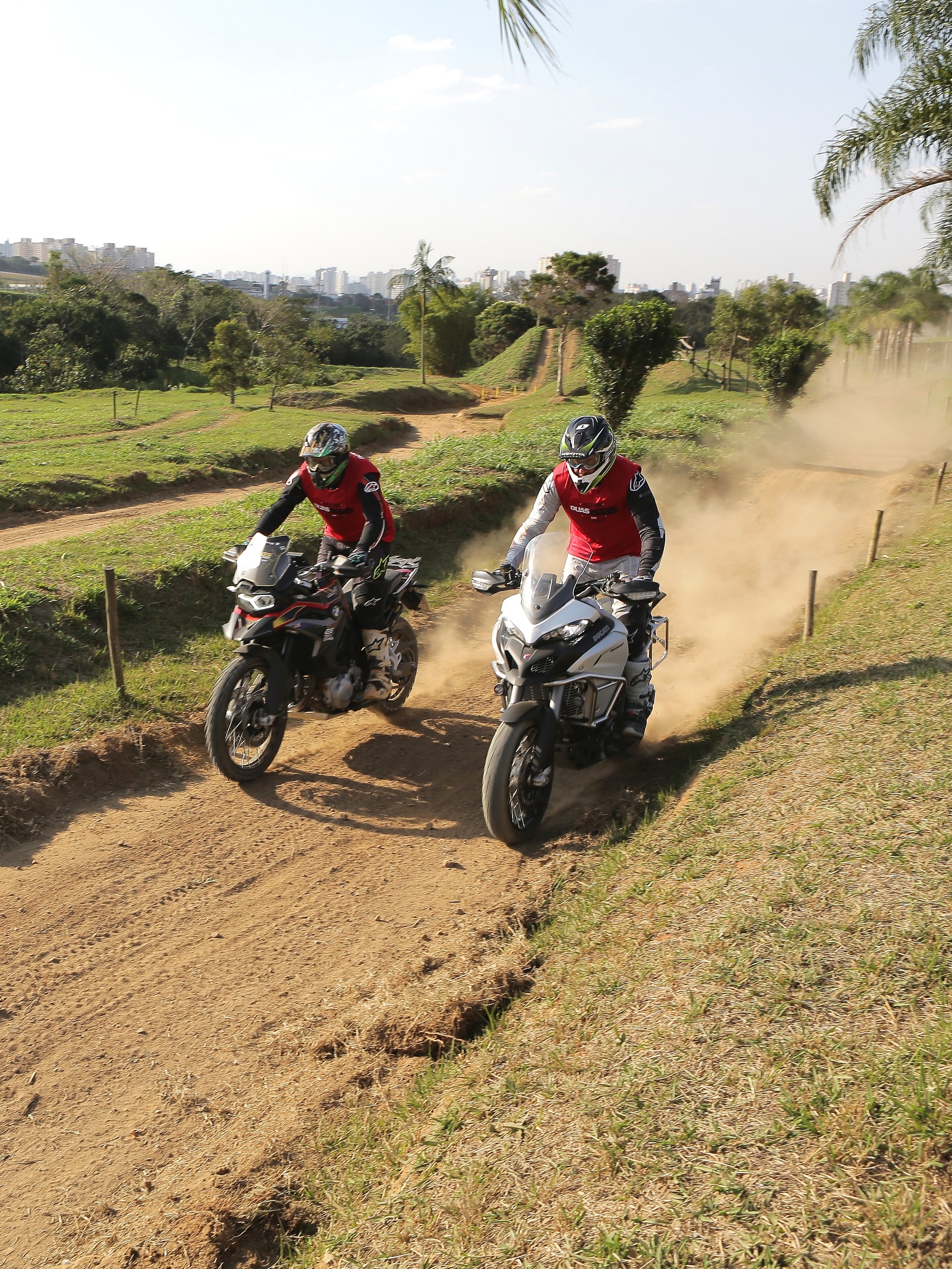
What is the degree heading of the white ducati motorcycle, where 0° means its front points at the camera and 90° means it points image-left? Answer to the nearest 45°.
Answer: approximately 45°

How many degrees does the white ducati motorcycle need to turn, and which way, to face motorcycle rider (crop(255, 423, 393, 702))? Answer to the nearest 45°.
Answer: approximately 90° to its right

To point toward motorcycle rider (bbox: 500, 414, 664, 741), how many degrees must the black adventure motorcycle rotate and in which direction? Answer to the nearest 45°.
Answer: approximately 135° to its left

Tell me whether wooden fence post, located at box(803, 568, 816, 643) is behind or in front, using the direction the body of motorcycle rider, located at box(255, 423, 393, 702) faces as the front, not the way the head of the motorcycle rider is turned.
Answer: behind

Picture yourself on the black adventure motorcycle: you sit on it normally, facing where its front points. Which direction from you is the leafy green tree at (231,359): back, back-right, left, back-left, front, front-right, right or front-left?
back-right

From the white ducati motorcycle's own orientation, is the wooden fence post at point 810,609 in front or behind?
behind

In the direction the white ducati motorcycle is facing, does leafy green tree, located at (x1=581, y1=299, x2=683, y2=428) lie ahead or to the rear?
to the rear

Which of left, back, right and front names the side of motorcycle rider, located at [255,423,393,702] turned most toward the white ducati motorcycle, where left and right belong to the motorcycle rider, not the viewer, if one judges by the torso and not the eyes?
left
